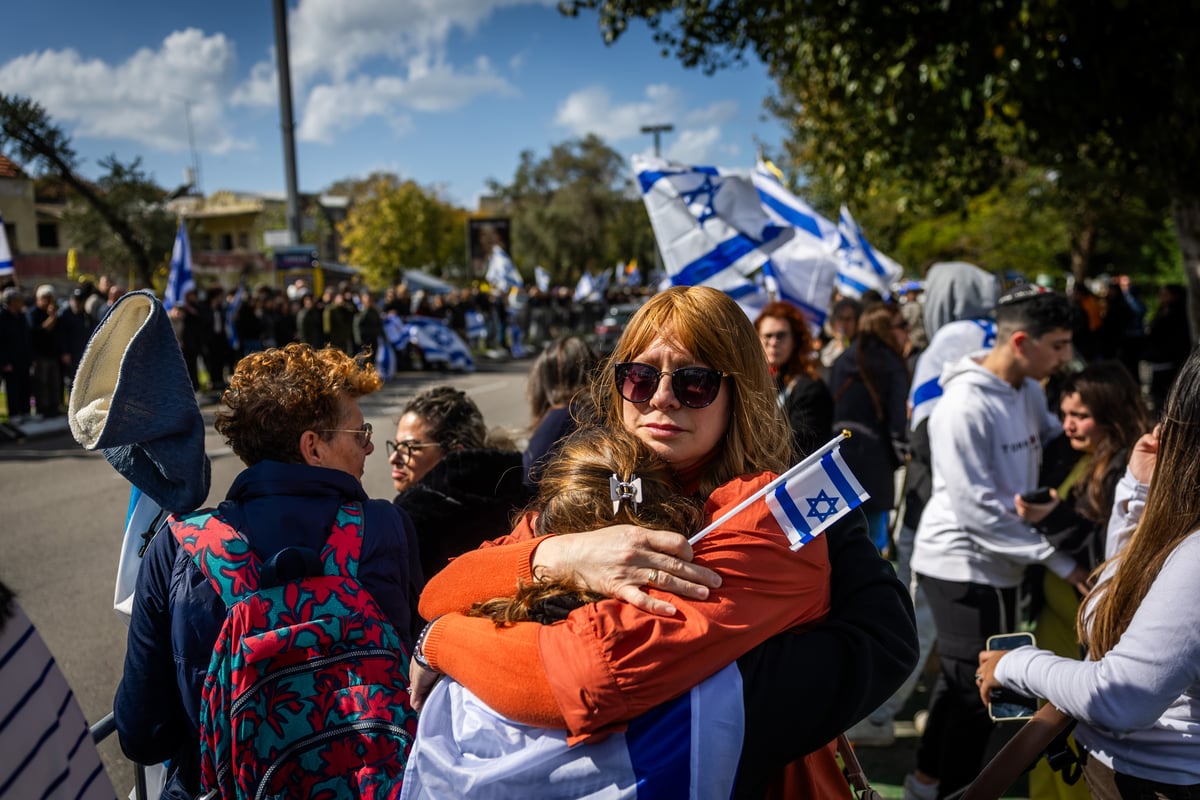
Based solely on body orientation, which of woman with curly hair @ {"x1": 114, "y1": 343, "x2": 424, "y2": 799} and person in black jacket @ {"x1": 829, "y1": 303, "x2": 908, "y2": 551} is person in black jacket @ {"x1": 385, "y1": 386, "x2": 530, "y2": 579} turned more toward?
the woman with curly hair

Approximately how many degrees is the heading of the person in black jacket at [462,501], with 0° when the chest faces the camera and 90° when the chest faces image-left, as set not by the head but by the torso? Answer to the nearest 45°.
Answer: approximately 90°

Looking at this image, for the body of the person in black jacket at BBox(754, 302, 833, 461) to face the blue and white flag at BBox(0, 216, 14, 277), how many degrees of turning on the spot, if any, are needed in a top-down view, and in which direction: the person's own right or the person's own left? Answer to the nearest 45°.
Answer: approximately 90° to the person's own right

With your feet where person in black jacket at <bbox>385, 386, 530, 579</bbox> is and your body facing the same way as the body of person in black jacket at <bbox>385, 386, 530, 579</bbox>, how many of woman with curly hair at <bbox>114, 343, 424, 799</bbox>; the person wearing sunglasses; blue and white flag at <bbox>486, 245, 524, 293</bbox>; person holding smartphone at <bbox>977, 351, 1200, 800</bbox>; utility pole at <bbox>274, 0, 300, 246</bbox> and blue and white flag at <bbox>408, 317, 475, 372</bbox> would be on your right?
3

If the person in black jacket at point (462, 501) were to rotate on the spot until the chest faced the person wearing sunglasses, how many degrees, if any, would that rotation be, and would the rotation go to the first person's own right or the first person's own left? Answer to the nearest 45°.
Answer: approximately 90° to the first person's own left

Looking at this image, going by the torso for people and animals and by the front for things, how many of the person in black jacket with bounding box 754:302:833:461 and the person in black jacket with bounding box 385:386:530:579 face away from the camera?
0

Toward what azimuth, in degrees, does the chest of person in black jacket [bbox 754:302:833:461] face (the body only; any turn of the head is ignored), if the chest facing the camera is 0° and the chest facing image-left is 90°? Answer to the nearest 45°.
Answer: approximately 45°

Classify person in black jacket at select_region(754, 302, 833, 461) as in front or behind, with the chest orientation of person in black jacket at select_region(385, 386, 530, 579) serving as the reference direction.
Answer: behind

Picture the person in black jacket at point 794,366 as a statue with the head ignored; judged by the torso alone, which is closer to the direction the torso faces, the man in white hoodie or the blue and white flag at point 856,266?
the man in white hoodie

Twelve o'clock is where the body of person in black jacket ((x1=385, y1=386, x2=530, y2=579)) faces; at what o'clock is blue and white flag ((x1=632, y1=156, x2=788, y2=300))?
The blue and white flag is roughly at 4 o'clock from the person in black jacket.

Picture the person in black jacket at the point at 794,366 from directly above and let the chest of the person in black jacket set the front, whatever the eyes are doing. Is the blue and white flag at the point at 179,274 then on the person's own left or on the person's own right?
on the person's own right
